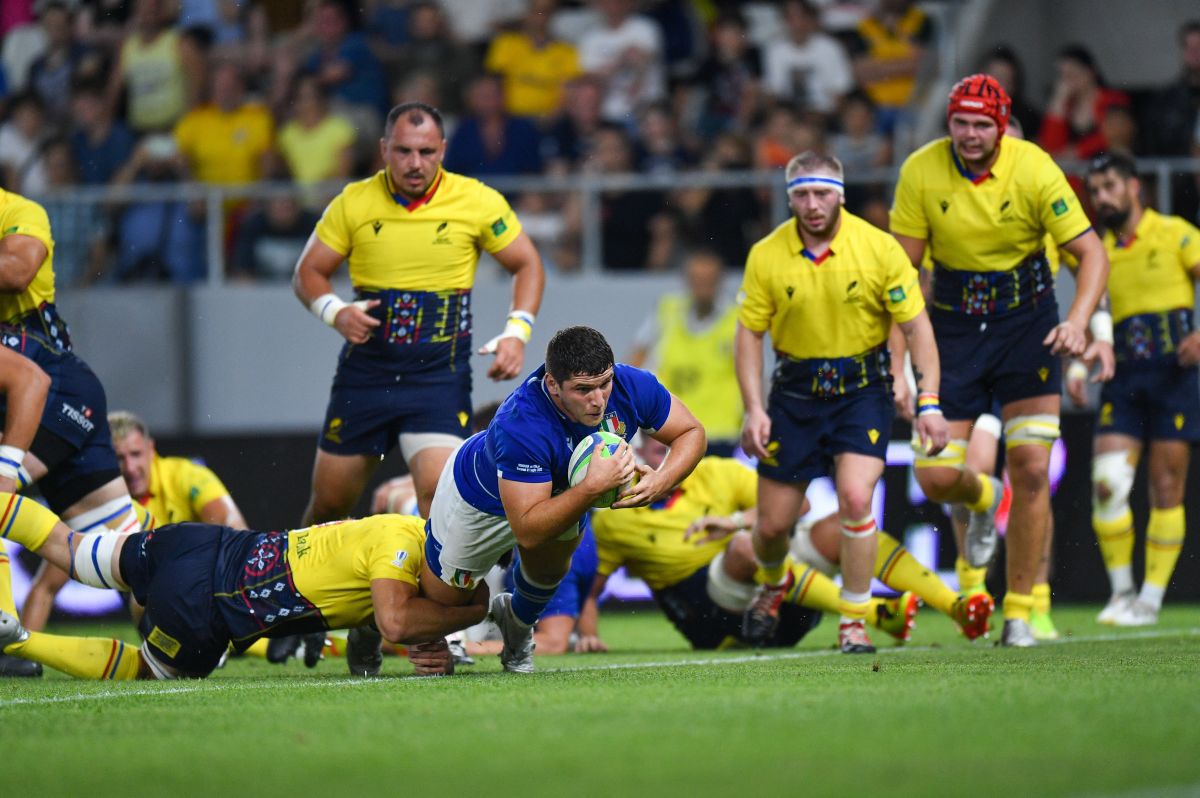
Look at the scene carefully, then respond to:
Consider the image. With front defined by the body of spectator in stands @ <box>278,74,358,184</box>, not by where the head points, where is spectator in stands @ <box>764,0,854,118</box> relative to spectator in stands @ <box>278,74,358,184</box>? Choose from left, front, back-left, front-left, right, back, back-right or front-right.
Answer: left

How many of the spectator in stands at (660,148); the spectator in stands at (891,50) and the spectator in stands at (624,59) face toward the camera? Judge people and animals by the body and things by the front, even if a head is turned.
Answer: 3

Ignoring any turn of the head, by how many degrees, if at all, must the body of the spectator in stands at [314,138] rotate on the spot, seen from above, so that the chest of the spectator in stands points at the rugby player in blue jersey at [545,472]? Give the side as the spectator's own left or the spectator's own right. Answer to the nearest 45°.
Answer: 0° — they already face them

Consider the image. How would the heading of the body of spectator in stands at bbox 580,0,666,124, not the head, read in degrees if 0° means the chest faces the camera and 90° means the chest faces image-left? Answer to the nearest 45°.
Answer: approximately 0°

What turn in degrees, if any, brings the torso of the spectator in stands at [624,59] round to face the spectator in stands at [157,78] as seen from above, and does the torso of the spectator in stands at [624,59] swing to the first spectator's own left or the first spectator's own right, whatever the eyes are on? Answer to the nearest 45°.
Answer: approximately 90° to the first spectator's own right

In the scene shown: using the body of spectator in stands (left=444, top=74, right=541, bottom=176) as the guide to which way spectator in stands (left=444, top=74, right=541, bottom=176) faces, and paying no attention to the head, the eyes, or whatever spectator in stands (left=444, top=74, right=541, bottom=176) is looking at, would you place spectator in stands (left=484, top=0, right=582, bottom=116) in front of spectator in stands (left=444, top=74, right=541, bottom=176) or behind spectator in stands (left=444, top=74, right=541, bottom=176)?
behind

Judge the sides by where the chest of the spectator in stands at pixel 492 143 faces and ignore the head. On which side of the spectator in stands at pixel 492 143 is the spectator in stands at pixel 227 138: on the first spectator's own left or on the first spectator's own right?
on the first spectator's own right

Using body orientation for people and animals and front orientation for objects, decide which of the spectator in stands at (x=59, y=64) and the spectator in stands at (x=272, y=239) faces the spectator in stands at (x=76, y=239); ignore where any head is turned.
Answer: the spectator in stands at (x=59, y=64)

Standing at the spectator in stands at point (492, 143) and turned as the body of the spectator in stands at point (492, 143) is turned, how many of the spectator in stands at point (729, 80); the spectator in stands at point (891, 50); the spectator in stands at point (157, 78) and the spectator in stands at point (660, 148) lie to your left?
3
